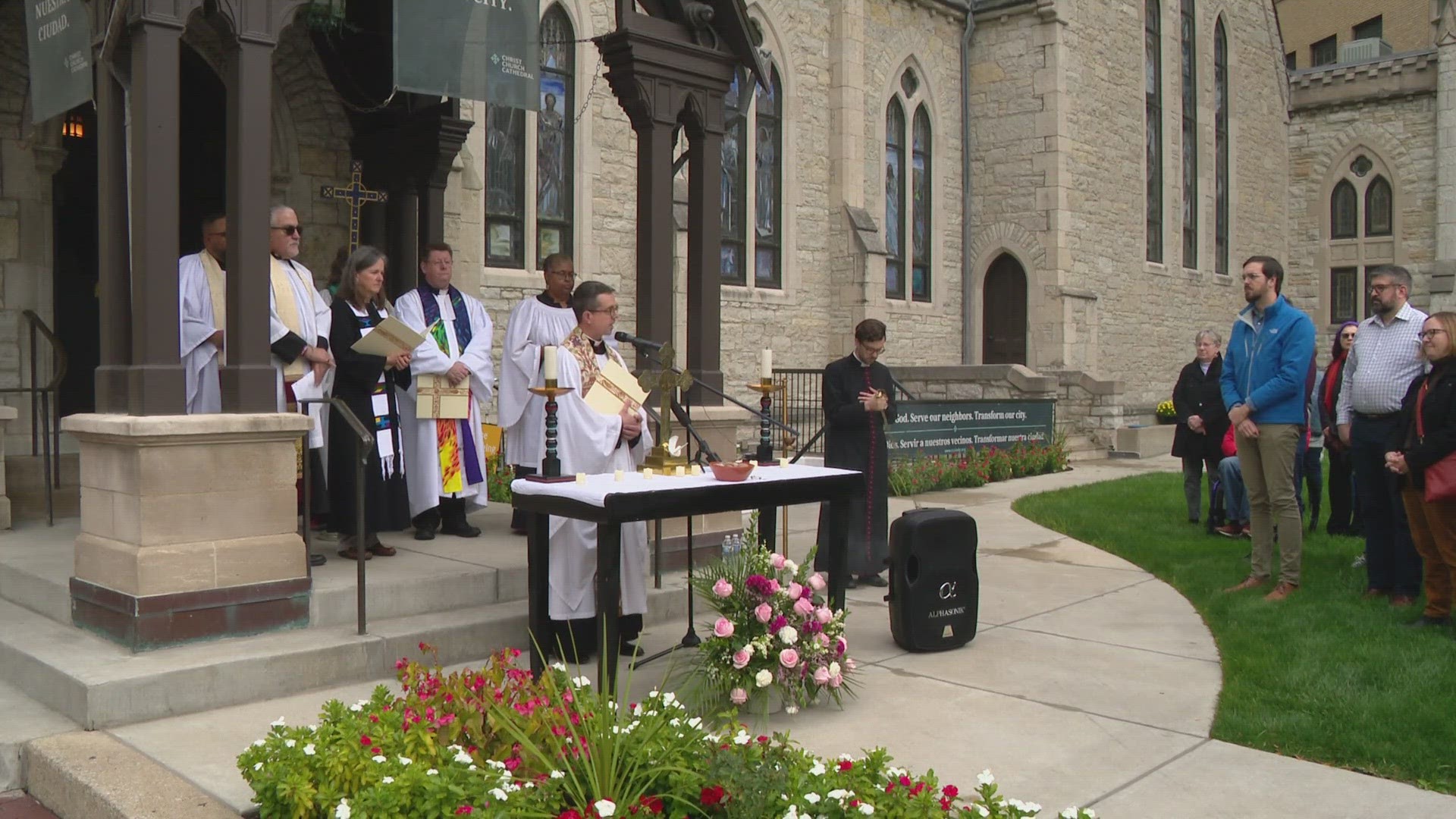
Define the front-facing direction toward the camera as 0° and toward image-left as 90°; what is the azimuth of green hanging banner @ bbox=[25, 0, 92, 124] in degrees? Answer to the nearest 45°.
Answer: approximately 45°

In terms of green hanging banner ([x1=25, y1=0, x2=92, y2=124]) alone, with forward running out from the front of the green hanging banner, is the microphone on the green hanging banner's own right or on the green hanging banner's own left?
on the green hanging banner's own left

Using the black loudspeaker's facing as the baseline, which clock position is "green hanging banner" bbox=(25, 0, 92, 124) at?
The green hanging banner is roughly at 4 o'clock from the black loudspeaker.

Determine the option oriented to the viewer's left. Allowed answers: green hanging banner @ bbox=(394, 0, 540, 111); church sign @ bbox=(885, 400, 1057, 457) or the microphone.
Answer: the microphone

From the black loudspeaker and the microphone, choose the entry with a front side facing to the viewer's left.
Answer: the microphone

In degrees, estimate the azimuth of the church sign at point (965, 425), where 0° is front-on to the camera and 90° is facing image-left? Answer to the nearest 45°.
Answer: approximately 315°

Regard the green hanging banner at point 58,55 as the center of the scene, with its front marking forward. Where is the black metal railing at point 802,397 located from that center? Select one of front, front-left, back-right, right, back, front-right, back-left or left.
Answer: back

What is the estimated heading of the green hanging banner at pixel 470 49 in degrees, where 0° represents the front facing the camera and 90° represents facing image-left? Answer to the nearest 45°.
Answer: approximately 315°

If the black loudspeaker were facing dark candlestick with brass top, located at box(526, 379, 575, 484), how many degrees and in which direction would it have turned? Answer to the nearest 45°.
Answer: approximately 90° to its right

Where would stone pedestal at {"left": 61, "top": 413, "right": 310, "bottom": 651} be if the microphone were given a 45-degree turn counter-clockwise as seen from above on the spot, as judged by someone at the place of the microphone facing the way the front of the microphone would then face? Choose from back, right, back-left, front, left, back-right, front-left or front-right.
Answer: front-right

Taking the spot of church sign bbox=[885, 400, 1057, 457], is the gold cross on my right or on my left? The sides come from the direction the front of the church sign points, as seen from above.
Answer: on my right

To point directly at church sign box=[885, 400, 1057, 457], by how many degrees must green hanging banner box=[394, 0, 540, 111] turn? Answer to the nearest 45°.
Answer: approximately 90° to its left

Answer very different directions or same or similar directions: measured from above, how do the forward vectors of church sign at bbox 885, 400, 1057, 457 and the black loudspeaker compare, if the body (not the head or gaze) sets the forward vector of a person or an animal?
same or similar directions

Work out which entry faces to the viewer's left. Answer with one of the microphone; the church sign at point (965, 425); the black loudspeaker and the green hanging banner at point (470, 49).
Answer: the microphone

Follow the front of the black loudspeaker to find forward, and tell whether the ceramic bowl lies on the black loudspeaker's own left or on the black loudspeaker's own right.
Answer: on the black loudspeaker's own right

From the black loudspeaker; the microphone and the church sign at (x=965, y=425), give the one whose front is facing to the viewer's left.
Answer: the microphone

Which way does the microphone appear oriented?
to the viewer's left

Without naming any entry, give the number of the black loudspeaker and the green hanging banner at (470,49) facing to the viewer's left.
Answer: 0
